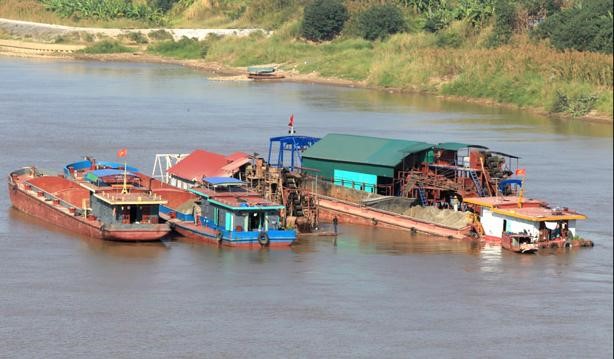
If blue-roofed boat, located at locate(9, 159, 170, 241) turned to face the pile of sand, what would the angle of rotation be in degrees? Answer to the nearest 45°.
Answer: approximately 135° to its right

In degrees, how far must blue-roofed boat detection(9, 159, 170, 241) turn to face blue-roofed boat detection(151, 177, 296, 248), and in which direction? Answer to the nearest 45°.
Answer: approximately 180°

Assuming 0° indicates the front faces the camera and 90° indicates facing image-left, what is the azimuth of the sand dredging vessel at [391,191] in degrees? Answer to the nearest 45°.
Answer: approximately 135°

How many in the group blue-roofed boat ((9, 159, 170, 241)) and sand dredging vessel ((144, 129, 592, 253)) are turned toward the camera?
0

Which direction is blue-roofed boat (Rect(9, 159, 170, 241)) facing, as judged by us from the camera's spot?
facing away from the viewer and to the left of the viewer

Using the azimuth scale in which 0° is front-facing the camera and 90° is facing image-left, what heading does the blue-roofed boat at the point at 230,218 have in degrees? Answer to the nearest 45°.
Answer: approximately 135°

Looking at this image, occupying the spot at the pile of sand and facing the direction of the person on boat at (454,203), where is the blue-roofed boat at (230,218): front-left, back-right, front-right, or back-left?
back-left

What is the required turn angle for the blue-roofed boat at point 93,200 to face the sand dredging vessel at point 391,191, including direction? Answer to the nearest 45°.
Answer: approximately 135° to its right

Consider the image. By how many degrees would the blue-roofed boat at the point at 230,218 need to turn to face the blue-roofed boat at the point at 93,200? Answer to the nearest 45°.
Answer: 0° — it already faces it

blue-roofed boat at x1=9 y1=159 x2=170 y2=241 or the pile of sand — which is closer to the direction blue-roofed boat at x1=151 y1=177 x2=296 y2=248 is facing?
the blue-roofed boat

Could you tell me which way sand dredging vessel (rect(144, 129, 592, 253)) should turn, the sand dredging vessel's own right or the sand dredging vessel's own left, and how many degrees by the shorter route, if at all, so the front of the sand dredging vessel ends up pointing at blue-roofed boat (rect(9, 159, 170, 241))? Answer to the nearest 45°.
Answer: approximately 45° to the sand dredging vessel's own left

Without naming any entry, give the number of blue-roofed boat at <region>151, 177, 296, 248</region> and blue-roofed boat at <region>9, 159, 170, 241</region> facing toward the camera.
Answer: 0
